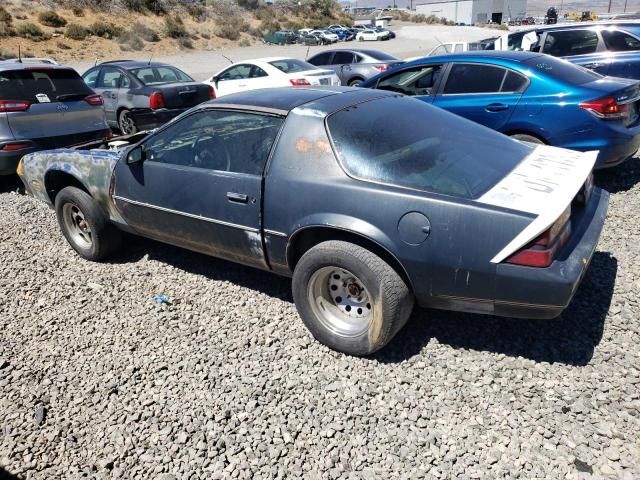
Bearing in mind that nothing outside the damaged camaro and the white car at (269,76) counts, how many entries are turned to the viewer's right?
0

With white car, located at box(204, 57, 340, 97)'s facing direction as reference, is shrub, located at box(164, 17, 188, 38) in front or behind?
in front

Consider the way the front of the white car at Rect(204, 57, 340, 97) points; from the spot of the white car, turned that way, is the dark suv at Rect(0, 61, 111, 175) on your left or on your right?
on your left

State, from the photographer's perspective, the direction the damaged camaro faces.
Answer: facing away from the viewer and to the left of the viewer

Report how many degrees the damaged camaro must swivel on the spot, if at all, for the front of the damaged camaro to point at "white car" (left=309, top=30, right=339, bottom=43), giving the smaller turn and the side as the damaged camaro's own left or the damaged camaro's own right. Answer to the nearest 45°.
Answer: approximately 45° to the damaged camaro's own right

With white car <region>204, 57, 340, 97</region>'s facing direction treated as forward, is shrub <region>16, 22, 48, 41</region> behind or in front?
in front

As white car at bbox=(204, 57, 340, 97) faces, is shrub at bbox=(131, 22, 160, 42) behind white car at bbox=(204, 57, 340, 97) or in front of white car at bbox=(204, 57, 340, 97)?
in front

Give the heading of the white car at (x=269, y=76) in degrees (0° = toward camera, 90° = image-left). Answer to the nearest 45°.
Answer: approximately 135°

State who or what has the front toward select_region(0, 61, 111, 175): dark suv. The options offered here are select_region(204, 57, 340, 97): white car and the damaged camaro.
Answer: the damaged camaro

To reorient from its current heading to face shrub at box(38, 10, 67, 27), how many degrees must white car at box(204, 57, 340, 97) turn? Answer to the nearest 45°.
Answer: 0° — it already faces it

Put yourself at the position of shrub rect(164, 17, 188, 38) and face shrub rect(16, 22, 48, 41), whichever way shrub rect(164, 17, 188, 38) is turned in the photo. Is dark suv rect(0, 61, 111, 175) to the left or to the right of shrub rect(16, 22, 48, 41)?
left

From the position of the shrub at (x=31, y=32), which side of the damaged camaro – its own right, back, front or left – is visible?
front

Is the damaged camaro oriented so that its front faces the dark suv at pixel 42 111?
yes

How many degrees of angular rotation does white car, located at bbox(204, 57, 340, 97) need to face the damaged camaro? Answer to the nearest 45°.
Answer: approximately 135° to its left

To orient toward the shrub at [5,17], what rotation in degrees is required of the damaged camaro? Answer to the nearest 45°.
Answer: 0° — it already faces it
